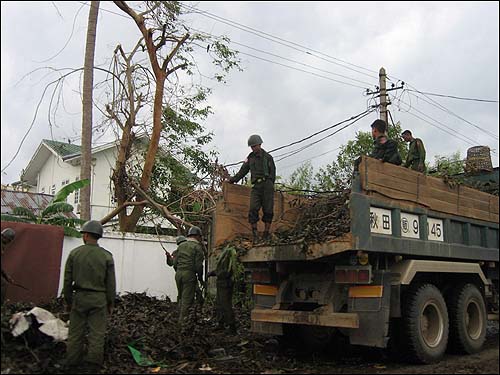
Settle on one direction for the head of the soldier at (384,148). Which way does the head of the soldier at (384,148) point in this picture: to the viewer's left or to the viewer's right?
to the viewer's left

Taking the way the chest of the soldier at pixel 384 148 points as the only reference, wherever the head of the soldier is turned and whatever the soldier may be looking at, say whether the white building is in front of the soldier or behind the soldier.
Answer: in front

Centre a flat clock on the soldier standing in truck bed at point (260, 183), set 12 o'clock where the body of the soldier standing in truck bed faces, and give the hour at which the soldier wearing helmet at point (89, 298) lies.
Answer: The soldier wearing helmet is roughly at 12 o'clock from the soldier standing in truck bed.

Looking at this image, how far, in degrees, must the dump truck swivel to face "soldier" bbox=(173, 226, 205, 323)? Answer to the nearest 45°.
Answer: approximately 90° to its left

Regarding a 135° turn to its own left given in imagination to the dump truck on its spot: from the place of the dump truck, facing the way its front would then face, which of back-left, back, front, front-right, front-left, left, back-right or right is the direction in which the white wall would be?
front-right

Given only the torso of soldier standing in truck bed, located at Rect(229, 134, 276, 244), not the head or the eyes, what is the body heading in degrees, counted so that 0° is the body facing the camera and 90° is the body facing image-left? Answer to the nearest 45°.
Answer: approximately 45°

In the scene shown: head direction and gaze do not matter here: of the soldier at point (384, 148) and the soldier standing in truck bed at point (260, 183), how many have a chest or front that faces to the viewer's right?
0

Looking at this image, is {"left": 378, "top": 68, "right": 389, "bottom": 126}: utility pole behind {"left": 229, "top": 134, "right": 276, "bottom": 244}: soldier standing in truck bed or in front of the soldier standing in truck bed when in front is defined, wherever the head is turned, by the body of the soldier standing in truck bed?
behind

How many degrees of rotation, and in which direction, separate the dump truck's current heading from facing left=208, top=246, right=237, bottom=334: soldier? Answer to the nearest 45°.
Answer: approximately 90° to its left
